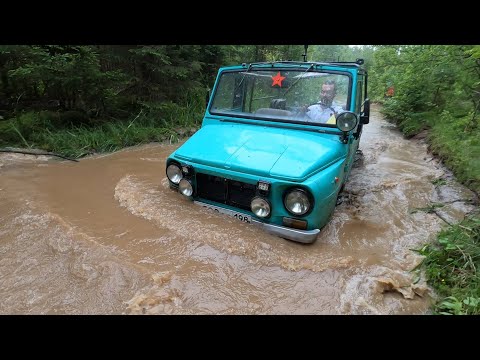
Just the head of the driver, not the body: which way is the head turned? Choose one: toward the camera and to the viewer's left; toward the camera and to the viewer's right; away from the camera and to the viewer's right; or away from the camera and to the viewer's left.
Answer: toward the camera and to the viewer's left

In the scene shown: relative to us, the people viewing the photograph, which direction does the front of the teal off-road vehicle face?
facing the viewer and to the left of the viewer
